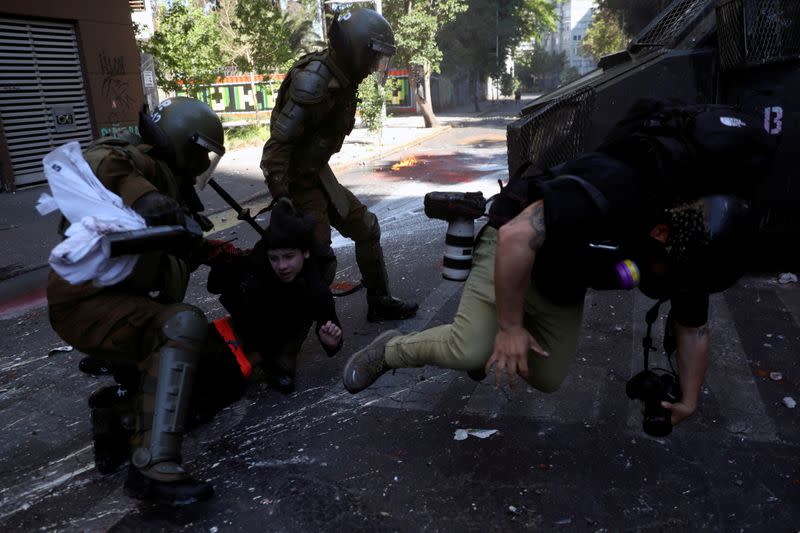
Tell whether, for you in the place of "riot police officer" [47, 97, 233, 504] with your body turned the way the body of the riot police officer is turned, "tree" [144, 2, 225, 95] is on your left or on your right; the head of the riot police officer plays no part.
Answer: on your left

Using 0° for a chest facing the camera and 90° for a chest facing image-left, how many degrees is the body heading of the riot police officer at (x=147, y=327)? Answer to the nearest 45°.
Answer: approximately 270°

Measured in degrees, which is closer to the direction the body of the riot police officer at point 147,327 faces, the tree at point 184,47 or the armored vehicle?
the armored vehicle

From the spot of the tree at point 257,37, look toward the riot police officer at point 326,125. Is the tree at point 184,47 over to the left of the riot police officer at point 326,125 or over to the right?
right

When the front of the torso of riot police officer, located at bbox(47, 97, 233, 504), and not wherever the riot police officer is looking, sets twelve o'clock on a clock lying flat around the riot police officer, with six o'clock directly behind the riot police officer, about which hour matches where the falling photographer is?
The falling photographer is roughly at 1 o'clock from the riot police officer.
